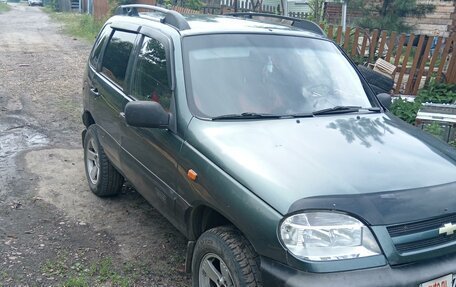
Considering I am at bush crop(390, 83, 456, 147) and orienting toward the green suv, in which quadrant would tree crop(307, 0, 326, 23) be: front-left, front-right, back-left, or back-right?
back-right

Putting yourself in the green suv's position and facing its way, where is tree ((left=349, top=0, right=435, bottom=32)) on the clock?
The tree is roughly at 8 o'clock from the green suv.

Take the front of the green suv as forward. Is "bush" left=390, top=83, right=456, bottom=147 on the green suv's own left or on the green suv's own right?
on the green suv's own left

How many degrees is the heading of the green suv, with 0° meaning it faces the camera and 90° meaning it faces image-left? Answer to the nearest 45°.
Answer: approximately 315°

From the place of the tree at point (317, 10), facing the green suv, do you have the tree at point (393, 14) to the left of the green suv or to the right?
left

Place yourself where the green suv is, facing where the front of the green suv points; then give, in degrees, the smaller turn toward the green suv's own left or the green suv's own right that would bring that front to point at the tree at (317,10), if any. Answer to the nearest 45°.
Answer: approximately 135° to the green suv's own left
